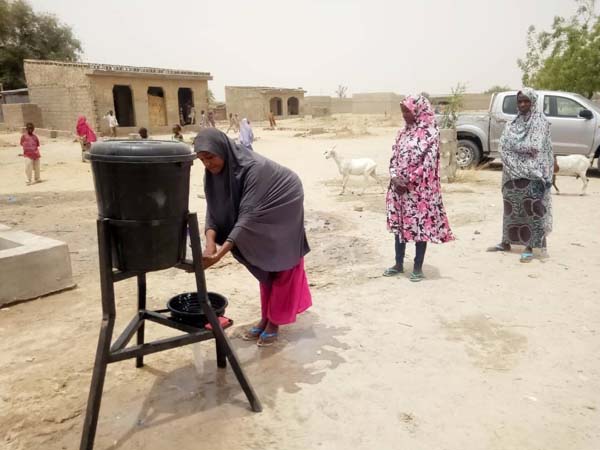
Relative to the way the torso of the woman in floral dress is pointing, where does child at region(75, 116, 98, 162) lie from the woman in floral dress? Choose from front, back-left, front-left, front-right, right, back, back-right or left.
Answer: right

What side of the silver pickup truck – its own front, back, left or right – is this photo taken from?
right

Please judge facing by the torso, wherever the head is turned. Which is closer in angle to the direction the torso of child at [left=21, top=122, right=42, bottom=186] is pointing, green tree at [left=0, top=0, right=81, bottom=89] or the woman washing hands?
the woman washing hands

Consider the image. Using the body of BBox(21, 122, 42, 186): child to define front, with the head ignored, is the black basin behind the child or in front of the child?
in front

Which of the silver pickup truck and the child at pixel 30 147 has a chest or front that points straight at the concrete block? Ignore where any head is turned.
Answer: the child

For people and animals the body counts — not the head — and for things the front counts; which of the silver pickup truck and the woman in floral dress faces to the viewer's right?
the silver pickup truck

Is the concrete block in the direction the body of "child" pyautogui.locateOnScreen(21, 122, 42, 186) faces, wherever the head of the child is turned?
yes
